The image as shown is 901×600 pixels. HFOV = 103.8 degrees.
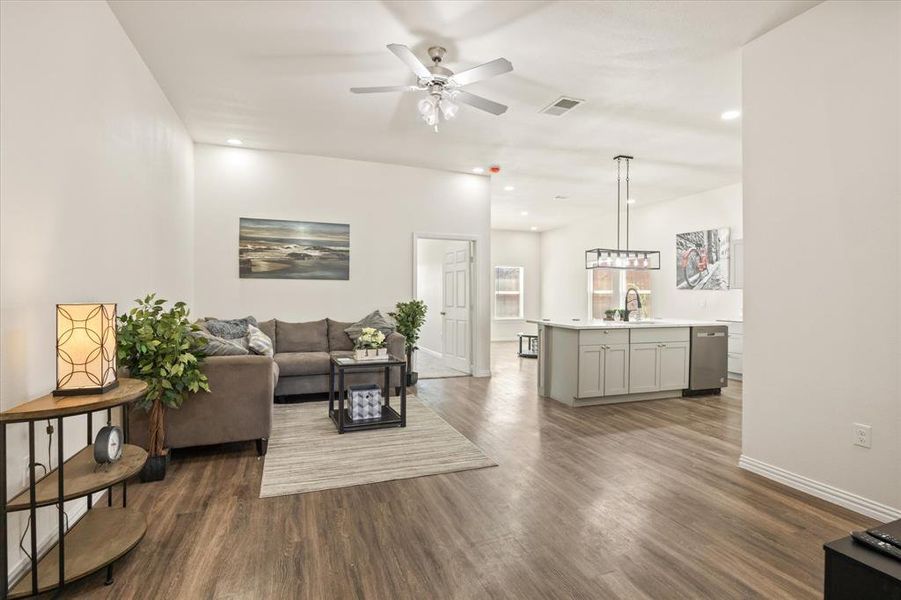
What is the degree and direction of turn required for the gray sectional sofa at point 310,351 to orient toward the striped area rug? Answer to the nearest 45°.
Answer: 0° — it already faces it

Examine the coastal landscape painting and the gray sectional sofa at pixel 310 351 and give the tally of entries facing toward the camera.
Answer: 2

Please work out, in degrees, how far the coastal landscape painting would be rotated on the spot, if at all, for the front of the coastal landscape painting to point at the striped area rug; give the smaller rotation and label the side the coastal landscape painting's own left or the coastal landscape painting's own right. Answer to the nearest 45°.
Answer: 0° — it already faces it

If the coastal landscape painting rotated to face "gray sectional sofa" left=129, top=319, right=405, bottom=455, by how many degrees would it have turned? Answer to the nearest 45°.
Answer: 0° — it already faces it

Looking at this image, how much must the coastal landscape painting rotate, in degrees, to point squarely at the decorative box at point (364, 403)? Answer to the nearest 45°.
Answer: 0° — it already faces it
